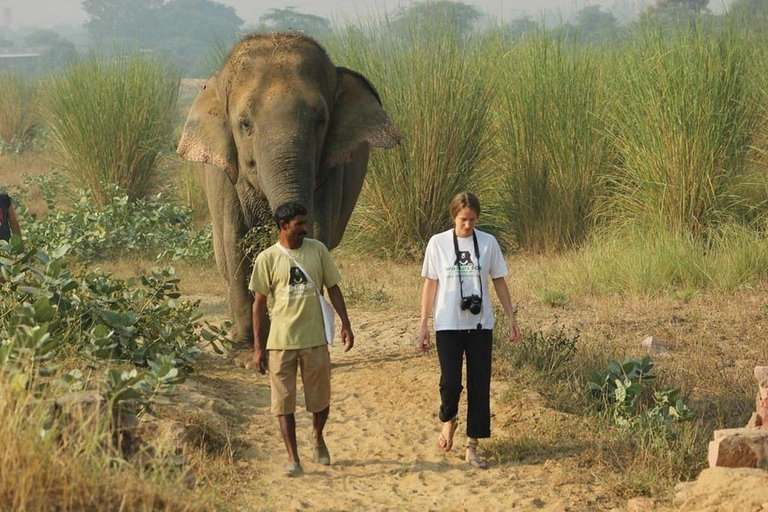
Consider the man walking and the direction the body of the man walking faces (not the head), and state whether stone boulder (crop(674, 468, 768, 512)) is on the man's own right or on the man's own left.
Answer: on the man's own left

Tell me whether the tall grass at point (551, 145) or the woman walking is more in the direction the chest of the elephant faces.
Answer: the woman walking

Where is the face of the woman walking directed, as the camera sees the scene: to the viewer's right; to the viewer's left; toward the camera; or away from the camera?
toward the camera

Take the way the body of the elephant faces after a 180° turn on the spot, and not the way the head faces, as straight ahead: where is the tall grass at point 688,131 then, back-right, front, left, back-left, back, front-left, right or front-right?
front-right

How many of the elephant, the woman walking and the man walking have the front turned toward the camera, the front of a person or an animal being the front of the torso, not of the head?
3

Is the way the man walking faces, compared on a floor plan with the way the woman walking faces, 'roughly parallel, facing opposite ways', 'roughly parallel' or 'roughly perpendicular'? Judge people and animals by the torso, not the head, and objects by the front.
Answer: roughly parallel

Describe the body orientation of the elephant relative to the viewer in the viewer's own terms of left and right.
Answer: facing the viewer

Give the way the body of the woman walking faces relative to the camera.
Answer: toward the camera

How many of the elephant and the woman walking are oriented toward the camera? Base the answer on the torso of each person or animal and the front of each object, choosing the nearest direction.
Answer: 2

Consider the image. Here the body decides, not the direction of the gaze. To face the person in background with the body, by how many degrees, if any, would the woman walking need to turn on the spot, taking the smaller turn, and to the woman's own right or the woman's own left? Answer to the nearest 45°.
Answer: approximately 135° to the woman's own right

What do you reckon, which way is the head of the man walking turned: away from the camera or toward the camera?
toward the camera

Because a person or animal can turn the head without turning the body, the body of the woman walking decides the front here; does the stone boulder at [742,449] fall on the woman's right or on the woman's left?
on the woman's left

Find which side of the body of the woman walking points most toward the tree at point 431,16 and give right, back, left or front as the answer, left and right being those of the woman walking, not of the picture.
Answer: back
